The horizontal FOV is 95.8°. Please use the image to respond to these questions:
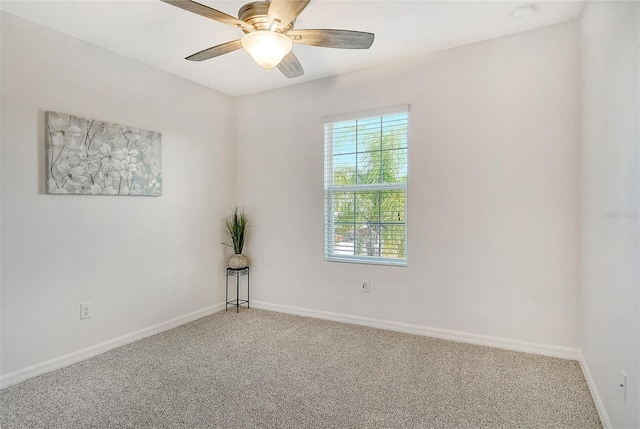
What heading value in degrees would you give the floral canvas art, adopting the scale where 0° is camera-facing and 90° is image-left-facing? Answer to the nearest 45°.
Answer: approximately 315°

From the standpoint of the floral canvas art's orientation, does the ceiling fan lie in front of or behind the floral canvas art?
in front

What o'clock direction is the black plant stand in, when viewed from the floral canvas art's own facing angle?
The black plant stand is roughly at 10 o'clock from the floral canvas art.

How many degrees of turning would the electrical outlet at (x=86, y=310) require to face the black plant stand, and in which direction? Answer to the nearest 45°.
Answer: approximately 45° to its left

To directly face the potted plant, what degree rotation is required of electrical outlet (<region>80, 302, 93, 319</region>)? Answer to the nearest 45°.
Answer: approximately 45° to its left

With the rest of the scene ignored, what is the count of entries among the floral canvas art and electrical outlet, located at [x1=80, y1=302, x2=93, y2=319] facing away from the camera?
0

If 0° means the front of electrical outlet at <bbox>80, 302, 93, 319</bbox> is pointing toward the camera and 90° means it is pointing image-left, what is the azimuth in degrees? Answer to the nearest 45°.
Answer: approximately 315°
